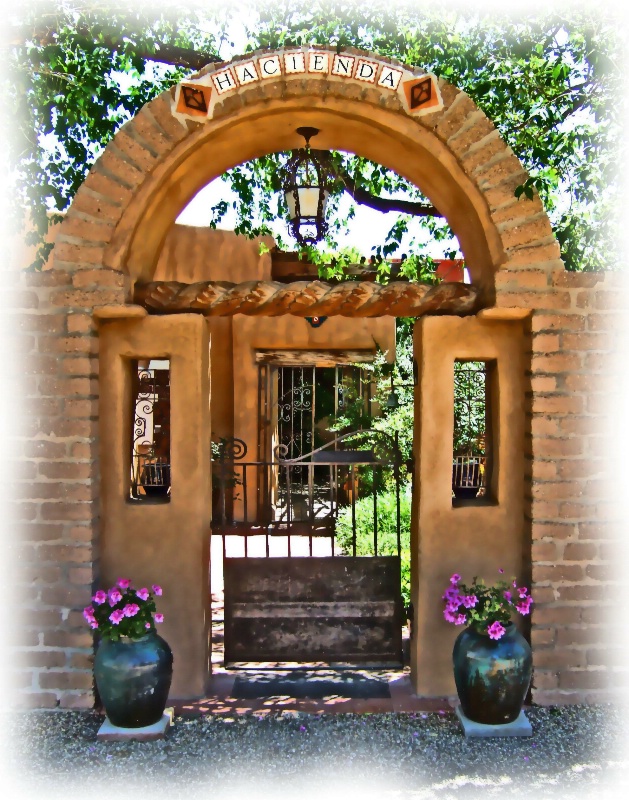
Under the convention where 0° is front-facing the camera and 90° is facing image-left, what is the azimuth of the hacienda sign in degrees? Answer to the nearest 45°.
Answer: approximately 0°

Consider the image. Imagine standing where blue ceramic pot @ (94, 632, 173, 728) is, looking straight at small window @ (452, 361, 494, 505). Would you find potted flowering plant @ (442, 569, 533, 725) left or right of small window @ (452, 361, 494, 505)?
right

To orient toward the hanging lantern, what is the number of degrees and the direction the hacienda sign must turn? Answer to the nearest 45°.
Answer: approximately 180°
